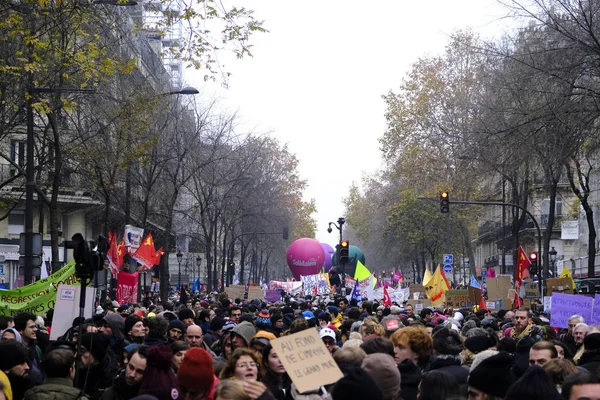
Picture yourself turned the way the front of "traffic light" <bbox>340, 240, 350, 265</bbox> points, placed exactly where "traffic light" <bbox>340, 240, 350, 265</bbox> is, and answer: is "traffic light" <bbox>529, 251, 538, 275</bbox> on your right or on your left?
on your left

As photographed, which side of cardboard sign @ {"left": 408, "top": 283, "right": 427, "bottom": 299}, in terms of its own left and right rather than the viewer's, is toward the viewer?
front

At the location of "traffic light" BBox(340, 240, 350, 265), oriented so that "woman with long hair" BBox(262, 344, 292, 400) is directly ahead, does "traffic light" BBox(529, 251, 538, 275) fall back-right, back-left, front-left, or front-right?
back-left

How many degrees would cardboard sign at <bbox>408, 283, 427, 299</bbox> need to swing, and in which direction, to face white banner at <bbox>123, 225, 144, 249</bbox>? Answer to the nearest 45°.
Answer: approximately 45° to its right

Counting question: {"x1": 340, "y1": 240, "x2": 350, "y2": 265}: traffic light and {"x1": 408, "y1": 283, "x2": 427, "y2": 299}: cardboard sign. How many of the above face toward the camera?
2

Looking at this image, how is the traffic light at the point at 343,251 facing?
toward the camera

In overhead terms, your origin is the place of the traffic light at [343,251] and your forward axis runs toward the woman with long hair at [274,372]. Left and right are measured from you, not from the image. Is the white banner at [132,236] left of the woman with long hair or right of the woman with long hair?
right

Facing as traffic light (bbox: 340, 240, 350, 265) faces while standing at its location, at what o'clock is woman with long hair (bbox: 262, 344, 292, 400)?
The woman with long hair is roughly at 12 o'clock from the traffic light.

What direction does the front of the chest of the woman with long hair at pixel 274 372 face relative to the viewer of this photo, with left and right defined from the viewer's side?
facing the viewer and to the right of the viewer

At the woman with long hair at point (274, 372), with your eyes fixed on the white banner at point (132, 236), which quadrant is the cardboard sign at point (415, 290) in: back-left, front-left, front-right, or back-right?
front-right

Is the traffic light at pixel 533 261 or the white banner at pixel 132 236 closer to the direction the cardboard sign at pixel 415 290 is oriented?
the white banner

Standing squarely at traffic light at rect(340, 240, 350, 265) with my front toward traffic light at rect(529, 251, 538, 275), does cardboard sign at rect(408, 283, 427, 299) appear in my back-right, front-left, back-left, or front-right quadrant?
front-right

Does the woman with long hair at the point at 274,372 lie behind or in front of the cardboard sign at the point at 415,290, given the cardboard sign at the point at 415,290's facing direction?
in front
